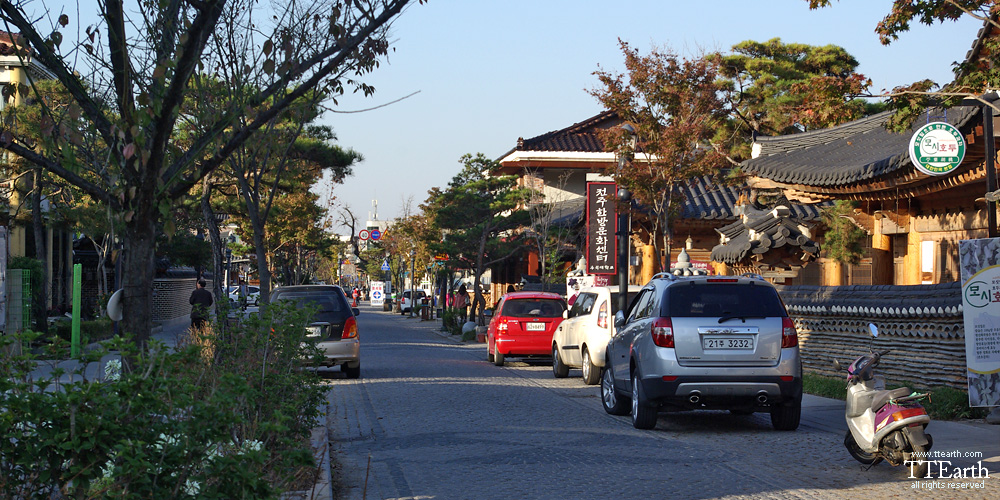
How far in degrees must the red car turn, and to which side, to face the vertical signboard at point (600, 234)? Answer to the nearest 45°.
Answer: approximately 45° to its right

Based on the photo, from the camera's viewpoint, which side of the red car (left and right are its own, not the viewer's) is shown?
back

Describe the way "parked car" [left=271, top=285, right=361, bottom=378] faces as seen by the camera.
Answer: facing away from the viewer

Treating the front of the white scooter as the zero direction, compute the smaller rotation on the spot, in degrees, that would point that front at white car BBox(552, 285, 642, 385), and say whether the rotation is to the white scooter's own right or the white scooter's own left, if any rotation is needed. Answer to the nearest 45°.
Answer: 0° — it already faces it

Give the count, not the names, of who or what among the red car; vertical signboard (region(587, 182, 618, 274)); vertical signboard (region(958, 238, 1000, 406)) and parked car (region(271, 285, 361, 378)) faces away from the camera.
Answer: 2

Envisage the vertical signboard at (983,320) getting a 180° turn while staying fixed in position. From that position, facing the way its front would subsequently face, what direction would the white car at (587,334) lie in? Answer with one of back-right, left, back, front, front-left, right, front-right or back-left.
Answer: front-left

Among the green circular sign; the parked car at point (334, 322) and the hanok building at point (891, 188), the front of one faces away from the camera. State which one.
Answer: the parked car

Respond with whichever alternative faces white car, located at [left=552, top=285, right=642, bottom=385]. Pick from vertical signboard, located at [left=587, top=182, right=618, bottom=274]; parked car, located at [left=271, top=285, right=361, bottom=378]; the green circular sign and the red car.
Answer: the vertical signboard

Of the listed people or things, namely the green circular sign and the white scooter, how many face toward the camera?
1

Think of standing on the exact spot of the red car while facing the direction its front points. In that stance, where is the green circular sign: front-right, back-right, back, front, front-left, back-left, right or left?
back-right

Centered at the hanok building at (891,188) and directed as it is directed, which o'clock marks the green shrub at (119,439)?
The green shrub is roughly at 11 o'clock from the hanok building.

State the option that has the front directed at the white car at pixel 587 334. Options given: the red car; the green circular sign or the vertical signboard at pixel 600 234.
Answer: the vertical signboard

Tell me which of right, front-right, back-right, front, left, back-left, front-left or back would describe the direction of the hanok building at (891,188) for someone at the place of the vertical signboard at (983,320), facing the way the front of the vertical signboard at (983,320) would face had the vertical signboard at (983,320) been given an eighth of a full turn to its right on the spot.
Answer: back-right

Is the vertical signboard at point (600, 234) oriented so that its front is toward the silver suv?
yes
